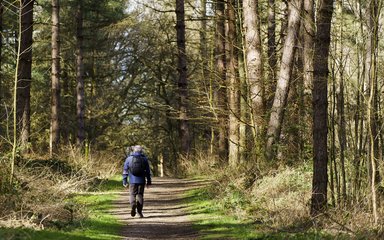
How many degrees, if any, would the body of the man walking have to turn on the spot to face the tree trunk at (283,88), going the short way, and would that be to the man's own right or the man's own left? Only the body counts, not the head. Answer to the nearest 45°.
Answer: approximately 45° to the man's own right

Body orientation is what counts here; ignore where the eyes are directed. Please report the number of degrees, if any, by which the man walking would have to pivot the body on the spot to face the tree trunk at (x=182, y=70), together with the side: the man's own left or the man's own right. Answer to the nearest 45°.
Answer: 0° — they already face it

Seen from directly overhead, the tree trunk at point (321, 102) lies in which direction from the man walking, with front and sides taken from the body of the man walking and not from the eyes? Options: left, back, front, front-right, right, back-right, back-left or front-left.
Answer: back-right

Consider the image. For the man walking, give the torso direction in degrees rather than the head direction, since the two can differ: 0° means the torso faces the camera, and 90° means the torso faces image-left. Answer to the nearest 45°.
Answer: approximately 180°

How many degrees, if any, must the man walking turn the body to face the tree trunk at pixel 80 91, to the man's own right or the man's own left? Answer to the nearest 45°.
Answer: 0° — they already face it
